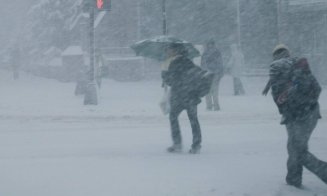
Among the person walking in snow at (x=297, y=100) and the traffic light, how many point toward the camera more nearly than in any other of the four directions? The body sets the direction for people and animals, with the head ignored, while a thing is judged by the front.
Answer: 1

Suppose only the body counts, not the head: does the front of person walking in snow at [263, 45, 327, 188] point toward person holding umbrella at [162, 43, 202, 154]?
yes

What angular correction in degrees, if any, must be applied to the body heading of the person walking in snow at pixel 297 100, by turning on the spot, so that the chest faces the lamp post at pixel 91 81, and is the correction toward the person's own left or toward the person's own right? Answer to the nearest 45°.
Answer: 0° — they already face it

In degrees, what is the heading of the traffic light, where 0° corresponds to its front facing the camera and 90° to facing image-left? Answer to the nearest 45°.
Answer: approximately 0°

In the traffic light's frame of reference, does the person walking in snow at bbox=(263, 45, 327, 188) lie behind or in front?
in front

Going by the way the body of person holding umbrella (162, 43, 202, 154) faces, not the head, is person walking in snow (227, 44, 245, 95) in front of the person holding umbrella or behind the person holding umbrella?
behind

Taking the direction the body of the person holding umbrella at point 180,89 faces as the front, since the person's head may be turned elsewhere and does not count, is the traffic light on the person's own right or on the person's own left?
on the person's own right

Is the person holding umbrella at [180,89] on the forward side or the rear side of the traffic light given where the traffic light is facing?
on the forward side

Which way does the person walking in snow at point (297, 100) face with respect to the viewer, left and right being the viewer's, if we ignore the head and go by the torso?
facing away from the viewer and to the left of the viewer

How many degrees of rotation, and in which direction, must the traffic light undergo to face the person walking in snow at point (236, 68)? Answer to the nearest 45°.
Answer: approximately 135° to its left

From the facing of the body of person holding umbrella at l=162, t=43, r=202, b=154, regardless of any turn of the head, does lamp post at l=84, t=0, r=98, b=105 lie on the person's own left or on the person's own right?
on the person's own right

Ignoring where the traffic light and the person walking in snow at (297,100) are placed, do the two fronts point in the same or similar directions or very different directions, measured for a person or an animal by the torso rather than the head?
very different directions
